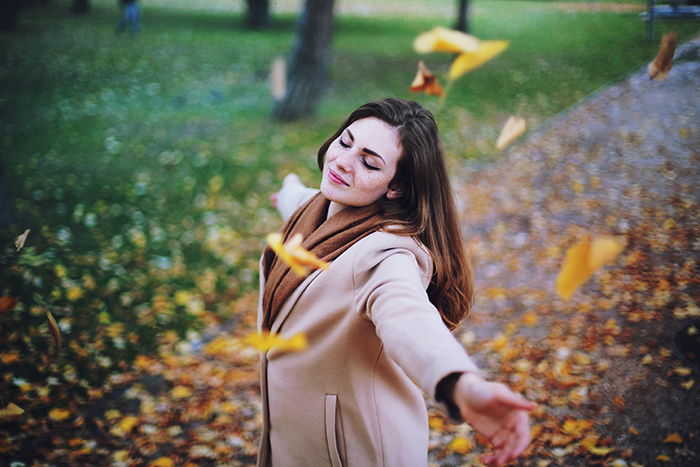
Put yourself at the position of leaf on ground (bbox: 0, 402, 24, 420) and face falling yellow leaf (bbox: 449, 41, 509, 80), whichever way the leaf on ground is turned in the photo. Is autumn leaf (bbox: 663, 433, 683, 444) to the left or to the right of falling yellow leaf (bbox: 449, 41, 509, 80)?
right

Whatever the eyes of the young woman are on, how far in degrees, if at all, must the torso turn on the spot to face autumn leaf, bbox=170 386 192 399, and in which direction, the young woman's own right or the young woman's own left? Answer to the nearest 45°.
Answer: approximately 90° to the young woman's own right

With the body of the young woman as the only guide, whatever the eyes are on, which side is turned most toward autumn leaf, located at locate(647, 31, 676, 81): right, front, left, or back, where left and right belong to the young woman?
back

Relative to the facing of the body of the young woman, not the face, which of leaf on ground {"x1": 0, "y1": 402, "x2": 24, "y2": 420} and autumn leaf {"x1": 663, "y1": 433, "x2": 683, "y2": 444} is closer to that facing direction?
the leaf on ground

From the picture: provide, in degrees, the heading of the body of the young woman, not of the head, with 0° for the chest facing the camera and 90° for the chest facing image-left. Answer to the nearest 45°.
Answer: approximately 45°

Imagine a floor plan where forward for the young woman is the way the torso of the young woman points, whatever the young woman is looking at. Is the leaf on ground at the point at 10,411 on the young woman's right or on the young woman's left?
on the young woman's right

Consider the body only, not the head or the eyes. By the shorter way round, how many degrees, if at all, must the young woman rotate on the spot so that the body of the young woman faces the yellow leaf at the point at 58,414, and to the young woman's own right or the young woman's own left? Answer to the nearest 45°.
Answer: approximately 90° to the young woman's own right
